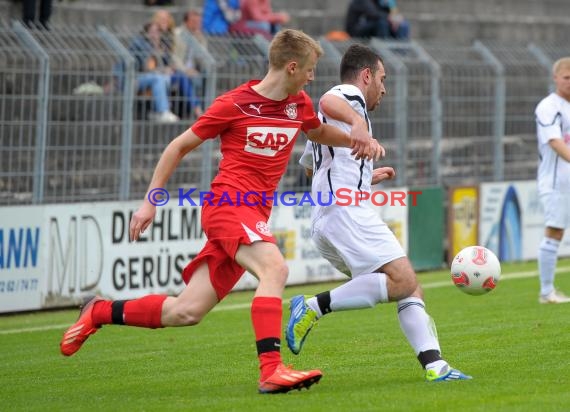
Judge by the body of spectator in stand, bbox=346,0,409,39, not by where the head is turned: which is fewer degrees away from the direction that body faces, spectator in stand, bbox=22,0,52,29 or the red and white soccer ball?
the red and white soccer ball

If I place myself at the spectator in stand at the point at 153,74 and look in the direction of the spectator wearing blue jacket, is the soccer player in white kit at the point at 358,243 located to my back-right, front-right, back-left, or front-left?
back-right

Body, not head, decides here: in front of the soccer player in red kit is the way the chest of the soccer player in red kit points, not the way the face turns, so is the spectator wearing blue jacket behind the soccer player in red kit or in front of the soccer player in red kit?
behind

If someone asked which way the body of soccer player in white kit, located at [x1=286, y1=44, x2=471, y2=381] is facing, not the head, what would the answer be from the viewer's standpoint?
to the viewer's right

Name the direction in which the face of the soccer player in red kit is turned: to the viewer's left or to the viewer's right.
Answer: to the viewer's right
